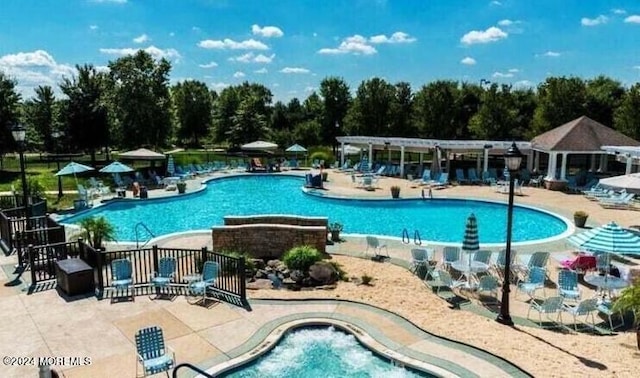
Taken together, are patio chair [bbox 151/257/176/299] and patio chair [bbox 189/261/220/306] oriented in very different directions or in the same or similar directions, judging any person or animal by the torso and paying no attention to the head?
same or similar directions

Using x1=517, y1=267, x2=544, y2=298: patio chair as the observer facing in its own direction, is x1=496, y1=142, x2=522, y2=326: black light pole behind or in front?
in front

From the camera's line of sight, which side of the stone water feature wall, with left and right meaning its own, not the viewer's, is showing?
front

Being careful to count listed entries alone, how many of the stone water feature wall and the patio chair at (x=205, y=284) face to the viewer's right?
0

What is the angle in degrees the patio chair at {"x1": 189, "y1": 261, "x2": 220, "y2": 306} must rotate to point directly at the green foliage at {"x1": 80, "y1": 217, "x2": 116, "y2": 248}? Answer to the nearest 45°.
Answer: approximately 90° to its right

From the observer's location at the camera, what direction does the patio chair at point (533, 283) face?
facing the viewer and to the left of the viewer

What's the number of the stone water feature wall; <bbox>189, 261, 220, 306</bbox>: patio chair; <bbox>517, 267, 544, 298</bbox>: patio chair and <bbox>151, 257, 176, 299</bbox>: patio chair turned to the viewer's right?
0

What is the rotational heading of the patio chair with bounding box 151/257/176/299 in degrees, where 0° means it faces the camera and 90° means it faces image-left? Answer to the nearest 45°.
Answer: approximately 45°

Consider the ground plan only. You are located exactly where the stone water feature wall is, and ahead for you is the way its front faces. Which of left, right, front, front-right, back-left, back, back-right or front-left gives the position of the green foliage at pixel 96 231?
right

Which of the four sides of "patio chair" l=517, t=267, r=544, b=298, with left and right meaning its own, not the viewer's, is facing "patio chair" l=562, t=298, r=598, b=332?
left

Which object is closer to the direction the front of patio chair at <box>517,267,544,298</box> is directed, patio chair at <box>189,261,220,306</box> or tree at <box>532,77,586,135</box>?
the patio chair

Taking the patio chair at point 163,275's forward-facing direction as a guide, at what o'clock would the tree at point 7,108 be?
The tree is roughly at 4 o'clock from the patio chair.

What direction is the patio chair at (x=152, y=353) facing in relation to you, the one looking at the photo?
facing the viewer and to the right of the viewer

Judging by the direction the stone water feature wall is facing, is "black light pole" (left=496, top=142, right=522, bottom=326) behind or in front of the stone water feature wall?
in front
